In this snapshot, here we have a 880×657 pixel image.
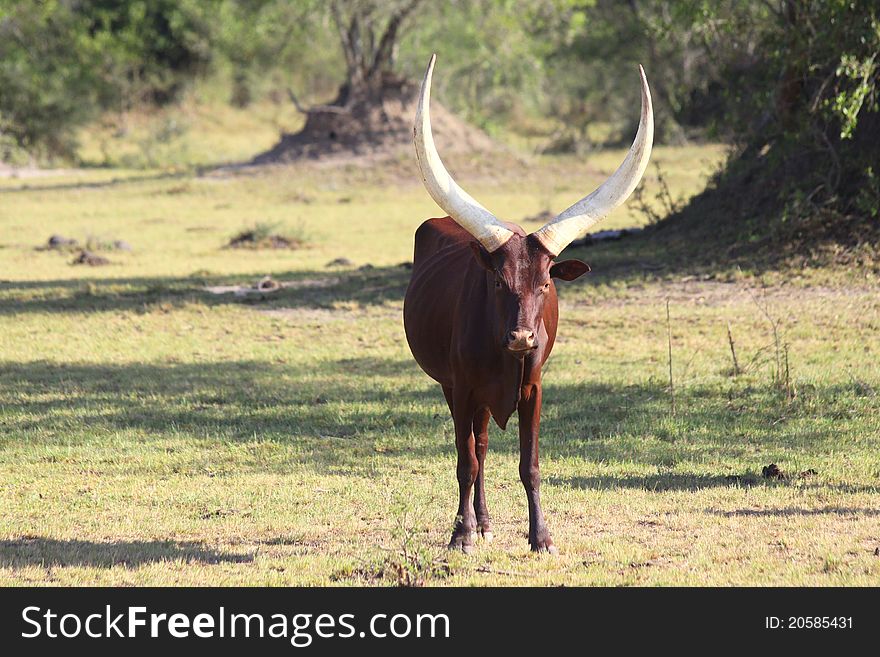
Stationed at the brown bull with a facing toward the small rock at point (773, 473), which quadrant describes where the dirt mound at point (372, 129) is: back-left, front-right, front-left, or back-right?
front-left

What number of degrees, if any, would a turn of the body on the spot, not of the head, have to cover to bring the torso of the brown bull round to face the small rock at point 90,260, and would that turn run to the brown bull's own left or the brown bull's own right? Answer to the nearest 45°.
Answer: approximately 135° to the brown bull's own right

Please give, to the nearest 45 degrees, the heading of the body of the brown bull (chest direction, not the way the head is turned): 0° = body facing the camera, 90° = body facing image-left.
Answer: approximately 0°

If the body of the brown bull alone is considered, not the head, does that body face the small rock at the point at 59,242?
no

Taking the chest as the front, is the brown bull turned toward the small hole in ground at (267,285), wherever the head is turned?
no

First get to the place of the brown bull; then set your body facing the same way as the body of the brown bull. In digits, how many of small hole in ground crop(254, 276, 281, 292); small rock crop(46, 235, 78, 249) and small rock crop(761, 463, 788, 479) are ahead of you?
0

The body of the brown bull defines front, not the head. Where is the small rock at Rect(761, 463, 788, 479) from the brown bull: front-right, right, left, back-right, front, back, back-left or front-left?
back-left

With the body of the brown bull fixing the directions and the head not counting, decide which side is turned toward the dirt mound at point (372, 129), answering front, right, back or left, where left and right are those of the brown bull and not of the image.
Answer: back

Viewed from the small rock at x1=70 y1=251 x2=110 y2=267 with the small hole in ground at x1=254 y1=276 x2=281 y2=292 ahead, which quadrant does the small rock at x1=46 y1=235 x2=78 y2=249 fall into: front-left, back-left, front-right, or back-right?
back-left
